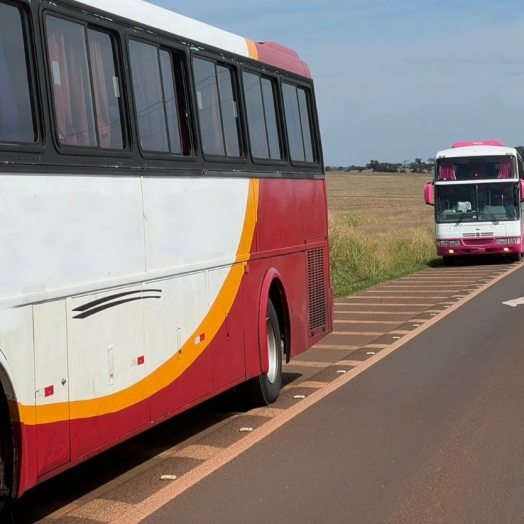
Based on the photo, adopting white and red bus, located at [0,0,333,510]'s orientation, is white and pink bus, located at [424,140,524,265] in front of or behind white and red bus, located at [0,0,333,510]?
behind

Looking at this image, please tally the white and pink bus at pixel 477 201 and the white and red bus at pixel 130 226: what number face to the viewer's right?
0

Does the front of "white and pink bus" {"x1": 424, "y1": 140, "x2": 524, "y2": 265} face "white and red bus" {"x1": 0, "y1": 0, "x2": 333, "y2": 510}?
yes

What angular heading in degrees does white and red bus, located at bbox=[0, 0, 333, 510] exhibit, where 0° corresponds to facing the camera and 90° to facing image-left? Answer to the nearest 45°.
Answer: approximately 45°

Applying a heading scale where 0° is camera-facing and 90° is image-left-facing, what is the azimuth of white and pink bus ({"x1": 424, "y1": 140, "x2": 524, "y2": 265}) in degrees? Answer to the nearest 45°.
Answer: approximately 0°
